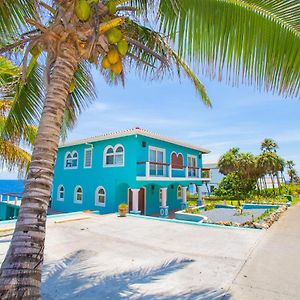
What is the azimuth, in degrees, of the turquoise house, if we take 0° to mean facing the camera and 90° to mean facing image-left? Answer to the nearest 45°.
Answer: approximately 315°

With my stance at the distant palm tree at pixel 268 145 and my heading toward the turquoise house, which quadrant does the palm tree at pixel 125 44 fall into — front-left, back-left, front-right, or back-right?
front-left

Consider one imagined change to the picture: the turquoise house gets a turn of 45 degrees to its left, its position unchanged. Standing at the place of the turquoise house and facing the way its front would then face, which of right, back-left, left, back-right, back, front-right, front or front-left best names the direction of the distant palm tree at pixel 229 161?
front-left

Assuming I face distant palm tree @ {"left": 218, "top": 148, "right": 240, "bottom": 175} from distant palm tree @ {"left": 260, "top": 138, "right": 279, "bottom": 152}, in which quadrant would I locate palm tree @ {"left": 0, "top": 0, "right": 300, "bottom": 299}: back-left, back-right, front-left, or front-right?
front-left

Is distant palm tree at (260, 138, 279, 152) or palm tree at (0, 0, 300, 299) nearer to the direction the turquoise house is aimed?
the palm tree

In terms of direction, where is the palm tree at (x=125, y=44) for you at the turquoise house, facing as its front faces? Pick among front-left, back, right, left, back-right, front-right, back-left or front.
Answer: front-right

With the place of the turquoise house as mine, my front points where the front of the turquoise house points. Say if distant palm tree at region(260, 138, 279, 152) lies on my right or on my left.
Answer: on my left
